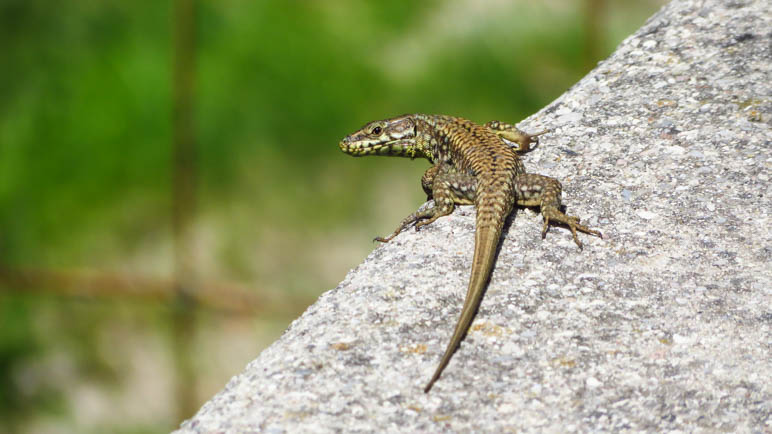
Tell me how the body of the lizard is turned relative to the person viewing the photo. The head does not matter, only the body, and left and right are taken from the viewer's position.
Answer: facing away from the viewer and to the left of the viewer
